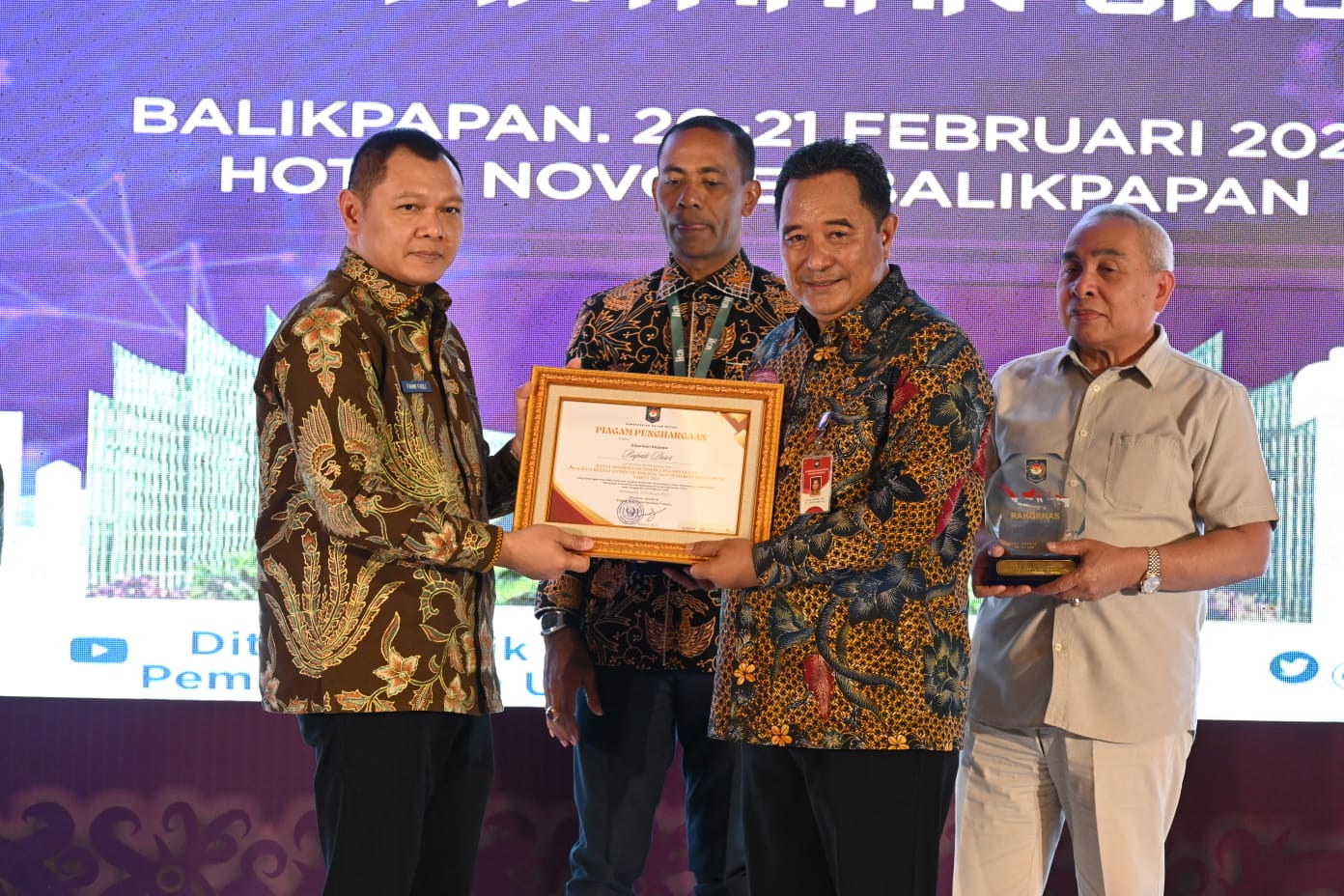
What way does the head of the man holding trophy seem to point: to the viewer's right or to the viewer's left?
to the viewer's left

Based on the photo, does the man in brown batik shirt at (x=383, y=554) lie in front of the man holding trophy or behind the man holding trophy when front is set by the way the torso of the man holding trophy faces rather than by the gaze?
in front

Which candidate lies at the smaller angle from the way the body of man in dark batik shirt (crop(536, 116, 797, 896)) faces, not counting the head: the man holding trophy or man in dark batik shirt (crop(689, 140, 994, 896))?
the man in dark batik shirt

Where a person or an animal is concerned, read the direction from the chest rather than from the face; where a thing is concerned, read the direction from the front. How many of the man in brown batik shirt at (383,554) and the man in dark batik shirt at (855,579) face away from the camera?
0

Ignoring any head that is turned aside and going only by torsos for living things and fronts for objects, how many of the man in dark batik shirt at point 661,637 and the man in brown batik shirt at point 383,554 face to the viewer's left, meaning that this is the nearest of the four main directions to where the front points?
0

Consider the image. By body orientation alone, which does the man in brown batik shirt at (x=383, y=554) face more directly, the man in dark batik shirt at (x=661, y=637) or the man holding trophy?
the man holding trophy

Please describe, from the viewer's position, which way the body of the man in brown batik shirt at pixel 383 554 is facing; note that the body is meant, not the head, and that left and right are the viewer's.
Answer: facing the viewer and to the right of the viewer

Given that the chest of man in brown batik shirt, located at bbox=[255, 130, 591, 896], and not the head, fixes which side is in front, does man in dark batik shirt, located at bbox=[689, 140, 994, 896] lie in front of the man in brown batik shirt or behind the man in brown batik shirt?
in front

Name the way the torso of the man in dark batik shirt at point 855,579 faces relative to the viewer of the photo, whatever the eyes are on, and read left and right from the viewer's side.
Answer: facing the viewer and to the left of the viewer

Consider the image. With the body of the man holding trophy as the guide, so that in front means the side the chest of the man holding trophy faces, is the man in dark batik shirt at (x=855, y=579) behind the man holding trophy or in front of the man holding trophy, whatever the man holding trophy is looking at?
in front

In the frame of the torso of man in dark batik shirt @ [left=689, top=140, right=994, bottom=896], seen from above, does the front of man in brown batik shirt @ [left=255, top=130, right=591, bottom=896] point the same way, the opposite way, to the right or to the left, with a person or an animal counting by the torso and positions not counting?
to the left

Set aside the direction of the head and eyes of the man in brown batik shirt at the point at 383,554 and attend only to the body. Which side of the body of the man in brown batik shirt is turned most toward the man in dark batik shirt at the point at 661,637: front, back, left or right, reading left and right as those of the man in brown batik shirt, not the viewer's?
left

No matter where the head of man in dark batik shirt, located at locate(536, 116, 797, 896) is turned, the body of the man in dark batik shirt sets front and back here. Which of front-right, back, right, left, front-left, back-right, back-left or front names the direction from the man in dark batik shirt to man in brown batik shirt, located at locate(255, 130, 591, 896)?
front-right
